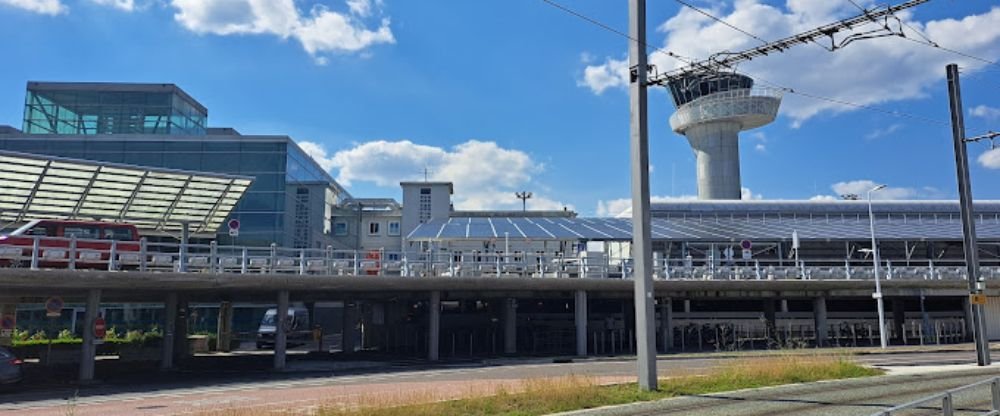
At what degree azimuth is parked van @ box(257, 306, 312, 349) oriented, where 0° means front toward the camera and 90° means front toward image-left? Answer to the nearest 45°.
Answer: approximately 45°

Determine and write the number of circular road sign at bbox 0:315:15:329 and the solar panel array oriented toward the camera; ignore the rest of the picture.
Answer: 2

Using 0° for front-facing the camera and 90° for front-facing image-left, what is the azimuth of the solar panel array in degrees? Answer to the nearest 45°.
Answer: approximately 0°

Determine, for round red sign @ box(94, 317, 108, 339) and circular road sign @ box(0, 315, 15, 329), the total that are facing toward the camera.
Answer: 2

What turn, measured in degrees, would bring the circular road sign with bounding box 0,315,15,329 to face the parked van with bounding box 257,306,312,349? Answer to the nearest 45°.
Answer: approximately 135° to its left
